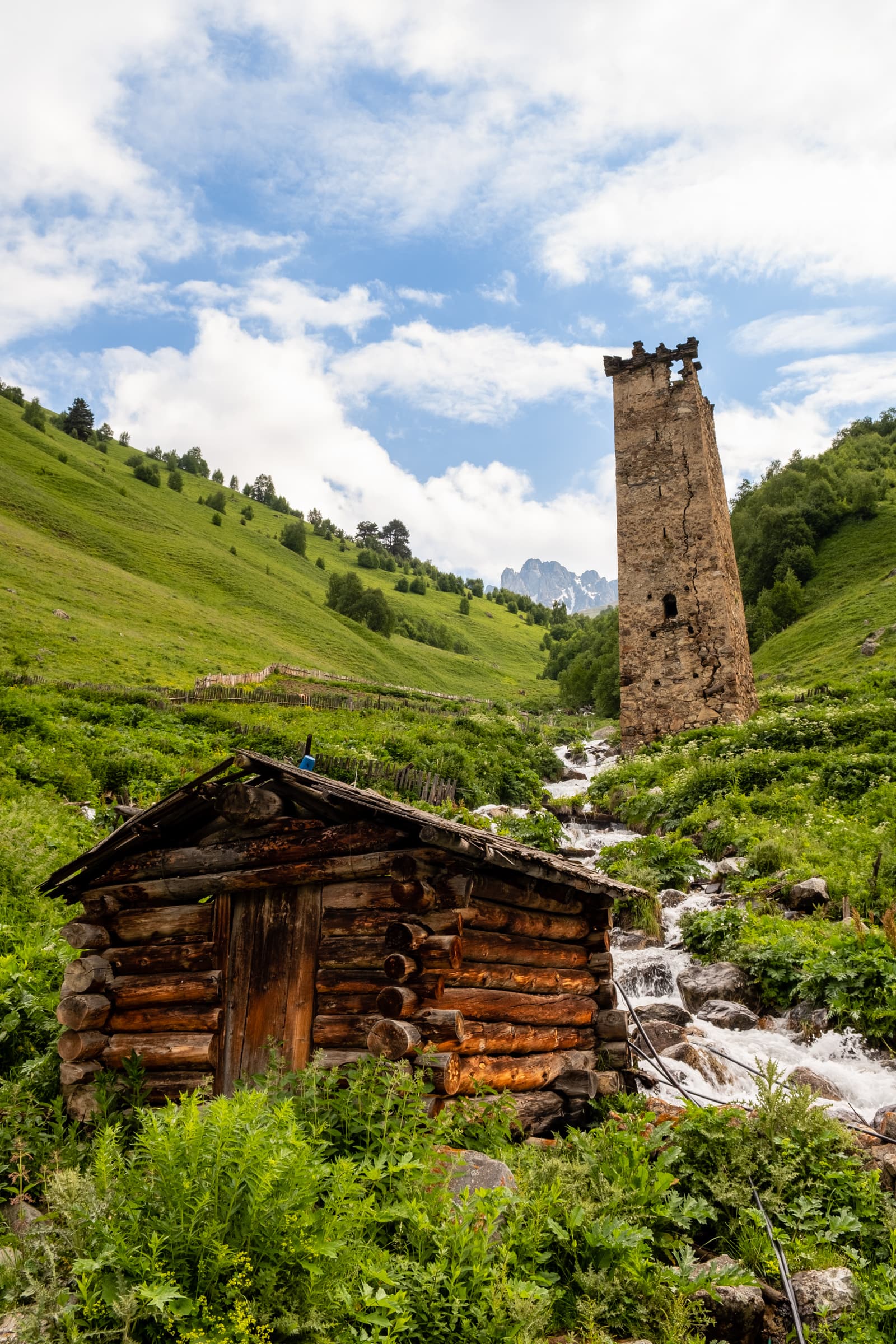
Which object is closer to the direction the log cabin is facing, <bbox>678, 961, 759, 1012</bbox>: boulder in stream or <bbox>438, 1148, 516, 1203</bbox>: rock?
the rock

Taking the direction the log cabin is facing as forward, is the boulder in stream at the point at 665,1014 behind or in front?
behind

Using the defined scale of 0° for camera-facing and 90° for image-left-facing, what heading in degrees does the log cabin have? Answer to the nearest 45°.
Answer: approximately 45°

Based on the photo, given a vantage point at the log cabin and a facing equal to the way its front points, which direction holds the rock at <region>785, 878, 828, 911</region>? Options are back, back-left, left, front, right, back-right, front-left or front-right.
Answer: back

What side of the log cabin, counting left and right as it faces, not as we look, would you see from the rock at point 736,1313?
left

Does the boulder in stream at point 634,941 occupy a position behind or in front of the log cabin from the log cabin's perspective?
behind

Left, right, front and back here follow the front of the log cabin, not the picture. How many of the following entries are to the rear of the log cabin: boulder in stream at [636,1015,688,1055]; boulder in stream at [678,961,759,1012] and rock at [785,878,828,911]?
3

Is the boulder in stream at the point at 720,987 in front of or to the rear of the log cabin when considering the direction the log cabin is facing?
to the rear
